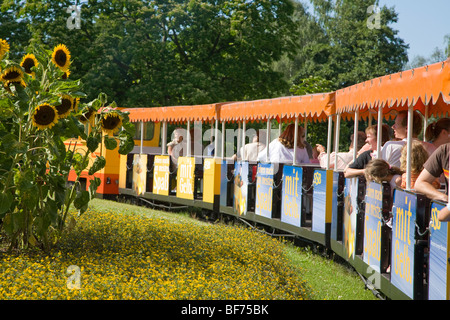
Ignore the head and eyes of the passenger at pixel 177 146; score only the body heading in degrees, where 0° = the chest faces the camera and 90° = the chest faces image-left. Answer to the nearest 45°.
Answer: approximately 315°

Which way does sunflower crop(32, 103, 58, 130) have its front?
toward the camera

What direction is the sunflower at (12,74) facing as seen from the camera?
toward the camera

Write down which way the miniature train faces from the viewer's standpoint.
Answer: facing away from the viewer and to the left of the viewer

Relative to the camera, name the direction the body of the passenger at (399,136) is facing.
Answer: to the viewer's left

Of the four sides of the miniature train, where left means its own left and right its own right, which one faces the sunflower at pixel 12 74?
left

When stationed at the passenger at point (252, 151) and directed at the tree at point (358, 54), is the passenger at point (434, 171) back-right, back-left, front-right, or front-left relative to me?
back-right
